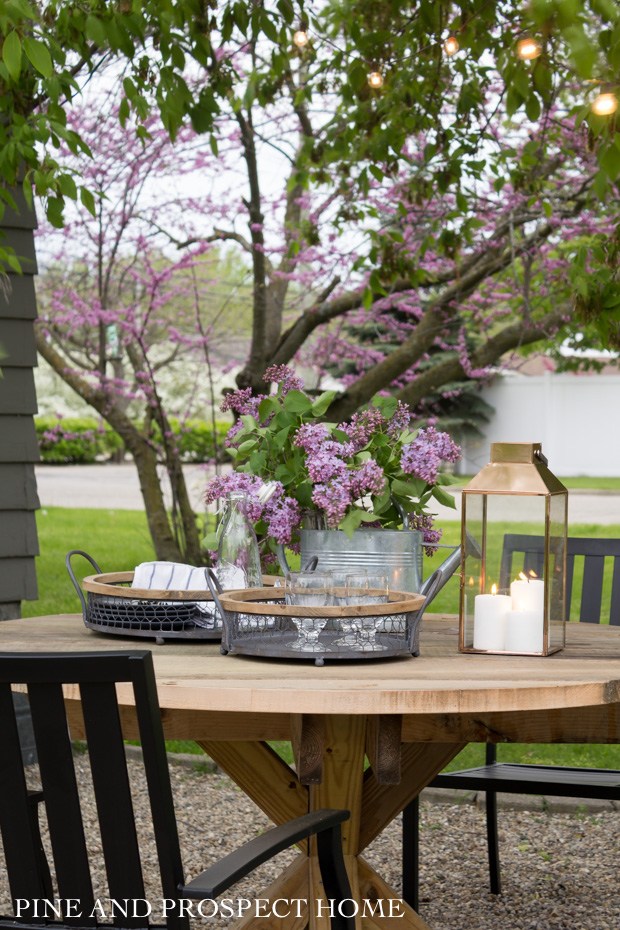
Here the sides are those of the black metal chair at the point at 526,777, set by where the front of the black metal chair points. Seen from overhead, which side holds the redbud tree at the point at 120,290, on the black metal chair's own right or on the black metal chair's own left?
on the black metal chair's own right

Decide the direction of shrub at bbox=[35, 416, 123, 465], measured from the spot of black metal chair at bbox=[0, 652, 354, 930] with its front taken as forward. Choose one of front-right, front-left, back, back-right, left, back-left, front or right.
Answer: front-left

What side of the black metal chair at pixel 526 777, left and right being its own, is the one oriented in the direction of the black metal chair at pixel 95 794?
front

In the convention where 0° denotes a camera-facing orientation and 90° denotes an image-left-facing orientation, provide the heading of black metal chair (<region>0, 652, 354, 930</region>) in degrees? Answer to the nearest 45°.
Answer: approximately 225°

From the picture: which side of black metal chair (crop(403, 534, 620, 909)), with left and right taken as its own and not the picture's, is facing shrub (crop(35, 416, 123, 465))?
right

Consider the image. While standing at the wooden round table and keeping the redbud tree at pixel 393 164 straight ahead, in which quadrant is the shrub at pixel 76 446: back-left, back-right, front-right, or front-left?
front-left

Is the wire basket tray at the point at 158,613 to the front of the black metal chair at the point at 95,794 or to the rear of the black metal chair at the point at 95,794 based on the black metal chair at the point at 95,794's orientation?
to the front

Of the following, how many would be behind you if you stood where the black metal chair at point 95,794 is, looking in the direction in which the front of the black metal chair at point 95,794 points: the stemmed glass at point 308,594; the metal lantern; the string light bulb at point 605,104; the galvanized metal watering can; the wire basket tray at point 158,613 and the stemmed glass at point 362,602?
0
